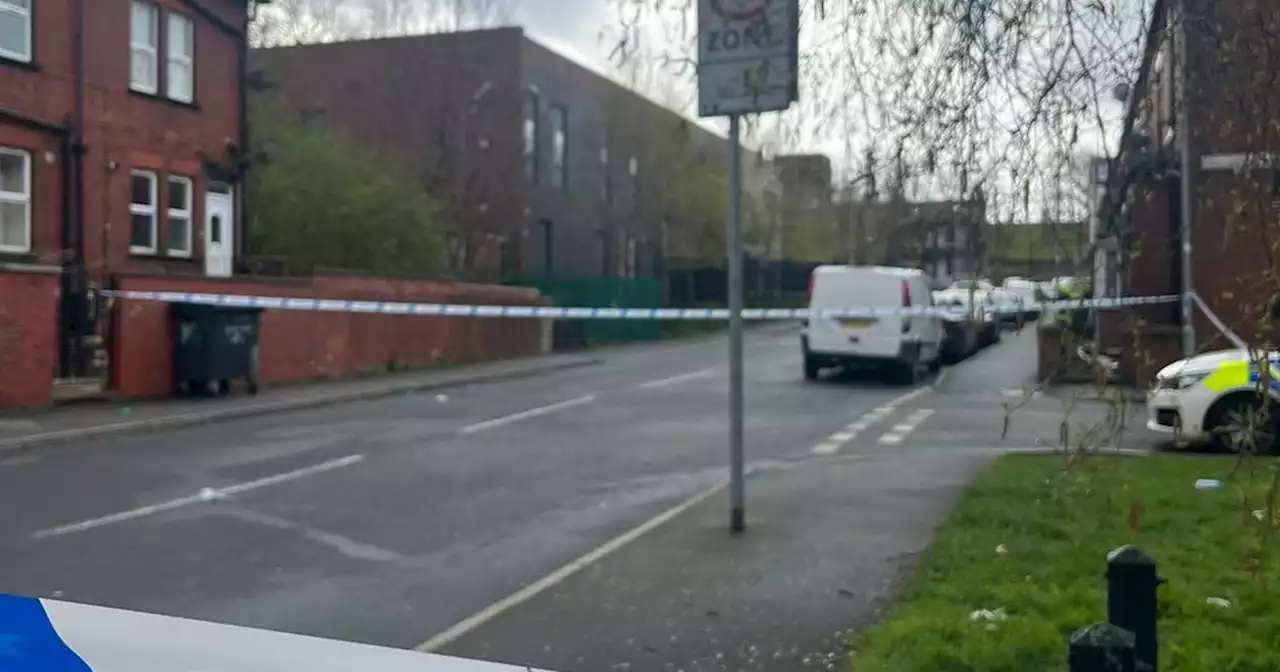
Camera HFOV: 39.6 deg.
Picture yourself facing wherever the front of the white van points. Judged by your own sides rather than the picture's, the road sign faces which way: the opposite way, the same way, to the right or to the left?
the opposite way

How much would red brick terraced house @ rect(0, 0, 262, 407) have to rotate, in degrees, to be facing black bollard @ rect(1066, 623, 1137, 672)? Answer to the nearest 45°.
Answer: approximately 45° to its right

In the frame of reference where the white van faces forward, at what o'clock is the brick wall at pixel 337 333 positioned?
The brick wall is roughly at 9 o'clock from the white van.

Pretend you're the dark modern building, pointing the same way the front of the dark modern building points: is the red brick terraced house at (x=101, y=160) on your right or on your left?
on your right

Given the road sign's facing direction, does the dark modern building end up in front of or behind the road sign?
behind

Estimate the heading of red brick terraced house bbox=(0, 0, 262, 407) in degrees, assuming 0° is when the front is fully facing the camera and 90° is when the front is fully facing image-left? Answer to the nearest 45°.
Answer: approximately 315°

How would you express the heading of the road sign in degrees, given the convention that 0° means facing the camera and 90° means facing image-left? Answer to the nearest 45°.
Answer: approximately 0°

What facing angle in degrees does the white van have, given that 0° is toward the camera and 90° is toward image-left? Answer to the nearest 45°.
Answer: approximately 180°

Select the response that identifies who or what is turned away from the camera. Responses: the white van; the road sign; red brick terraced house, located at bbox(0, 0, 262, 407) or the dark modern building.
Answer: the white van

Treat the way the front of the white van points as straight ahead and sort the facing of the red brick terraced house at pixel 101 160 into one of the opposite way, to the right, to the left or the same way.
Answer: to the right

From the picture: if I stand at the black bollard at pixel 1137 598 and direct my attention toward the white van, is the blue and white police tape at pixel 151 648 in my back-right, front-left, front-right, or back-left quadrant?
back-left
